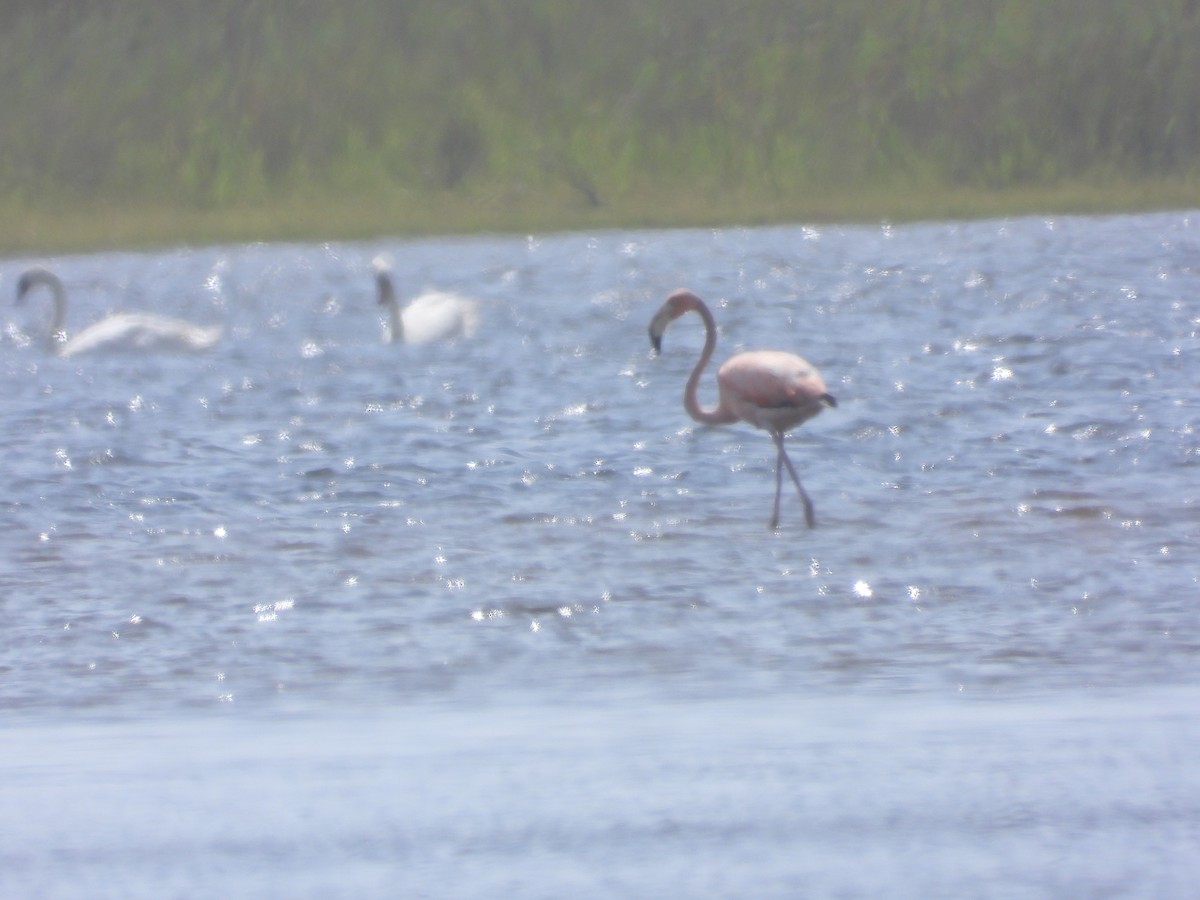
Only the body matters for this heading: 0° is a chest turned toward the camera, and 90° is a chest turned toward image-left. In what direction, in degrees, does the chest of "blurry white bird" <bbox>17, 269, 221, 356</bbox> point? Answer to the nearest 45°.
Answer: approximately 90°
